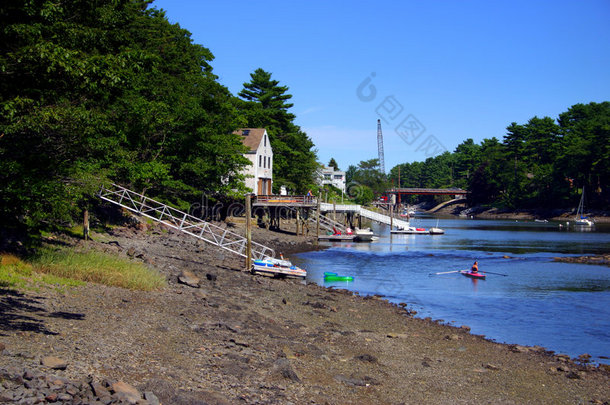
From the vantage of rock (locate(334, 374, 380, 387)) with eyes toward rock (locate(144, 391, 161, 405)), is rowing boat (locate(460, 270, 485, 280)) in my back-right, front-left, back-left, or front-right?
back-right

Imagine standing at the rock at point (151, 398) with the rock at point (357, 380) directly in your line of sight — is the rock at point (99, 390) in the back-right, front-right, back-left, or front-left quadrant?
back-left

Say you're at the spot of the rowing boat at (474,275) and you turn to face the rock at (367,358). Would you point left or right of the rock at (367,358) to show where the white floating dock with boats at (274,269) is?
right
